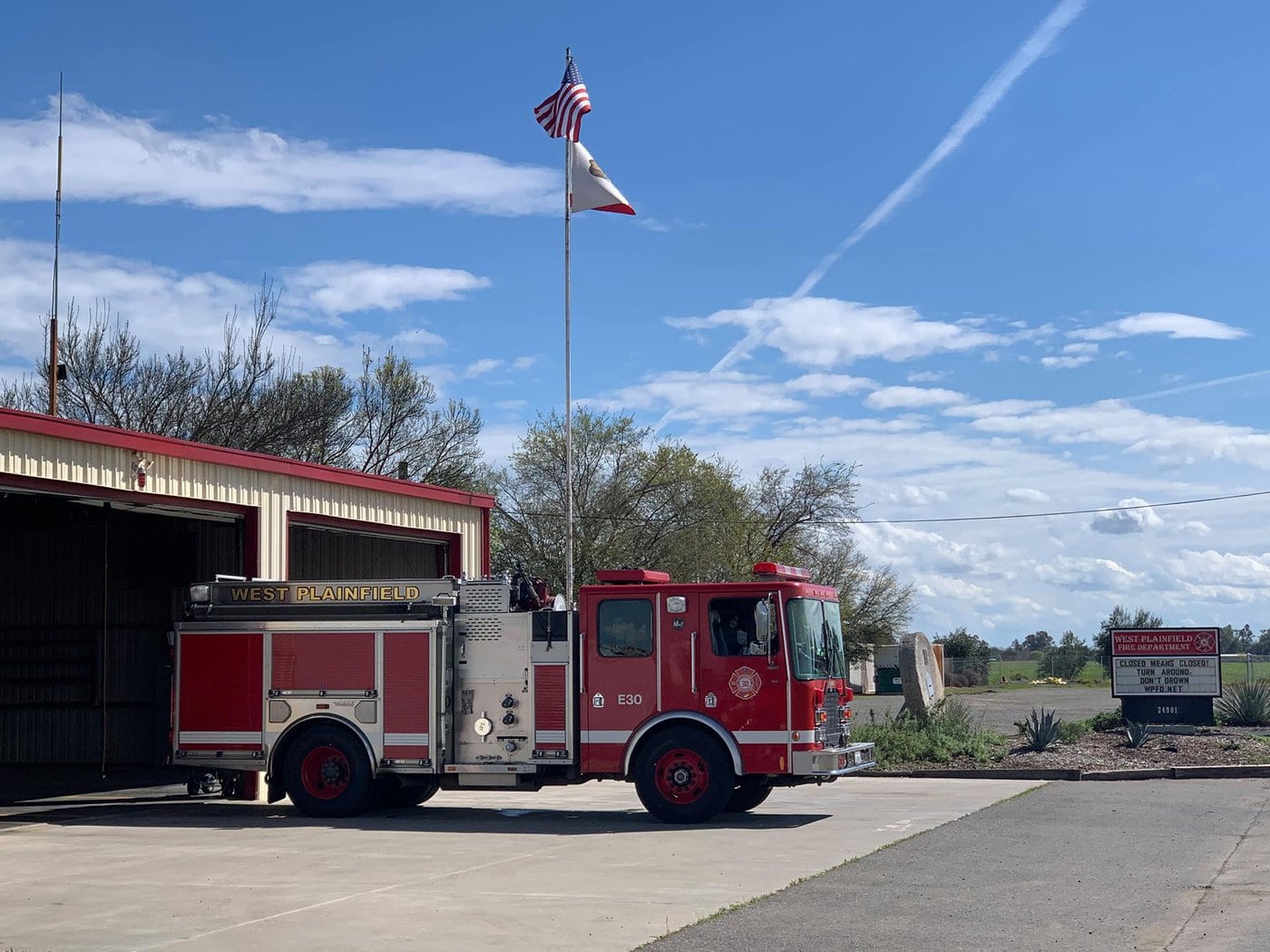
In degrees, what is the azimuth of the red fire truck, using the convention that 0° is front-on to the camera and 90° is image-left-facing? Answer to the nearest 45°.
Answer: approximately 270°

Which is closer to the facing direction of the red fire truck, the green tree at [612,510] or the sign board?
the sign board

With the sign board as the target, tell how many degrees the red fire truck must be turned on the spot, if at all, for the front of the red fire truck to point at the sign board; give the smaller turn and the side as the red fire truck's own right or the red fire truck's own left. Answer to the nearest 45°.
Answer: approximately 45° to the red fire truck's own left

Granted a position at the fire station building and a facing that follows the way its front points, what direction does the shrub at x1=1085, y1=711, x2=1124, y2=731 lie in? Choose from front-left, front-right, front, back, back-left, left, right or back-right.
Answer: front-left

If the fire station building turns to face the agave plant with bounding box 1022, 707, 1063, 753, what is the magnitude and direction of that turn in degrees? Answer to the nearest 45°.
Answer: approximately 45° to its left

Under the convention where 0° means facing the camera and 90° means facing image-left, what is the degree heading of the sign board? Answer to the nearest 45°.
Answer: approximately 0°

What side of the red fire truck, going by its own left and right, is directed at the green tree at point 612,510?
left

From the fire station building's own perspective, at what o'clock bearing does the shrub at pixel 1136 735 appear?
The shrub is roughly at 11 o'clock from the fire station building.

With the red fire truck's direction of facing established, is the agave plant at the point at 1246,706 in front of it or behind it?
in front

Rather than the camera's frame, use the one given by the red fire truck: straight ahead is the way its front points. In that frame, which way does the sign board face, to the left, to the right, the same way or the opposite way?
to the right

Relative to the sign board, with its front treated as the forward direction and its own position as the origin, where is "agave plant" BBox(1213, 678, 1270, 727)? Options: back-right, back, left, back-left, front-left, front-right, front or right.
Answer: back-left

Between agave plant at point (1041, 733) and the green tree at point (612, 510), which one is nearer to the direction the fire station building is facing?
the agave plant

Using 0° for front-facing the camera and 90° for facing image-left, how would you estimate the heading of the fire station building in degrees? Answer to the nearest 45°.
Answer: approximately 315°

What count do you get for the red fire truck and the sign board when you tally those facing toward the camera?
1
